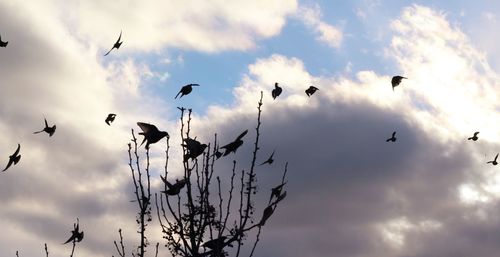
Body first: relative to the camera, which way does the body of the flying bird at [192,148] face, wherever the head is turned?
to the viewer's right

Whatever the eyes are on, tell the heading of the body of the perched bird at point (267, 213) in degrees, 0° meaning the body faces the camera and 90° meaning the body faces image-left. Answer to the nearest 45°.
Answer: approximately 270°

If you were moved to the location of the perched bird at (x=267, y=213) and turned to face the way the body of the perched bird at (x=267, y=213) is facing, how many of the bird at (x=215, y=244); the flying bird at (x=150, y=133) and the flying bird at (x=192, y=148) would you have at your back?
3

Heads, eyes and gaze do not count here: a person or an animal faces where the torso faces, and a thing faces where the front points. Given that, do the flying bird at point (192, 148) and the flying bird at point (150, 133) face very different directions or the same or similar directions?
same or similar directions

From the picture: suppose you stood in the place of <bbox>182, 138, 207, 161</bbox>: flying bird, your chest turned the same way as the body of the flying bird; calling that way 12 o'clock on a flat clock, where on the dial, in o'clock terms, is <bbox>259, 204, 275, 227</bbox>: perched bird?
The perched bird is roughly at 12 o'clock from the flying bird.

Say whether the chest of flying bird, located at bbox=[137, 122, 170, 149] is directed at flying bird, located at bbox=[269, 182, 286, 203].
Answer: yes

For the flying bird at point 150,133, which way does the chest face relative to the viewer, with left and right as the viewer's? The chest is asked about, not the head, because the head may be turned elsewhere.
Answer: facing to the right of the viewer
